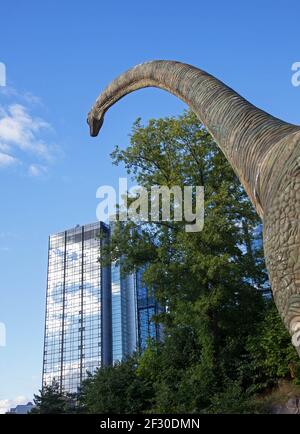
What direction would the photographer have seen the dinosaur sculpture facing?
facing to the left of the viewer

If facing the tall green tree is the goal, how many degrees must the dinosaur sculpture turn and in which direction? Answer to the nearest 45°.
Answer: approximately 90° to its right
